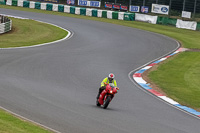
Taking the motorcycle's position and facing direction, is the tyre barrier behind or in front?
behind
